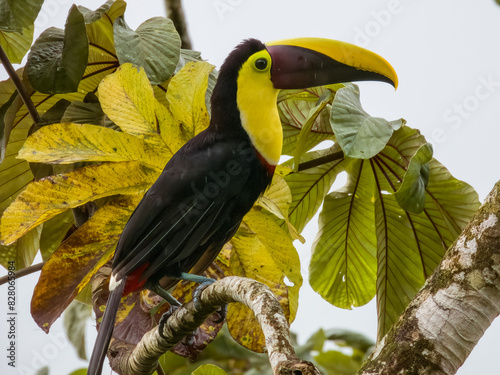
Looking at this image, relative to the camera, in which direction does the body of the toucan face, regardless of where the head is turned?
to the viewer's right

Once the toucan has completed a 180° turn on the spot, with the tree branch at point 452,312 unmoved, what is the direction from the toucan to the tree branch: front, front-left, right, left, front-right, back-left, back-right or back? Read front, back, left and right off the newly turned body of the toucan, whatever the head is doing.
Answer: back-left
